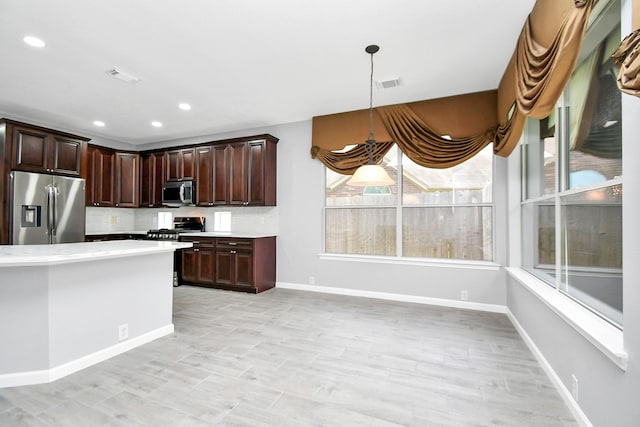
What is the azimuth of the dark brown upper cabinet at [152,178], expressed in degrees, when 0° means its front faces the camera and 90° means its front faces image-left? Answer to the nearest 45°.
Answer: approximately 45°

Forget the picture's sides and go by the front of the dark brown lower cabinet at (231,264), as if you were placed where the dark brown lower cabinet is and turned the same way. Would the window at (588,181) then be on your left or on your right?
on your left

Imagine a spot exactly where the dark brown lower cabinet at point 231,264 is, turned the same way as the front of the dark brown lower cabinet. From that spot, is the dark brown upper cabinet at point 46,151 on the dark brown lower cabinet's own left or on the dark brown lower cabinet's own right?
on the dark brown lower cabinet's own right

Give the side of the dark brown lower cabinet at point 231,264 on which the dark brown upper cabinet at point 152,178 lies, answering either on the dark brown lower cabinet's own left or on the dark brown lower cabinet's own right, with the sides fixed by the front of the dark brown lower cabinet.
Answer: on the dark brown lower cabinet's own right
